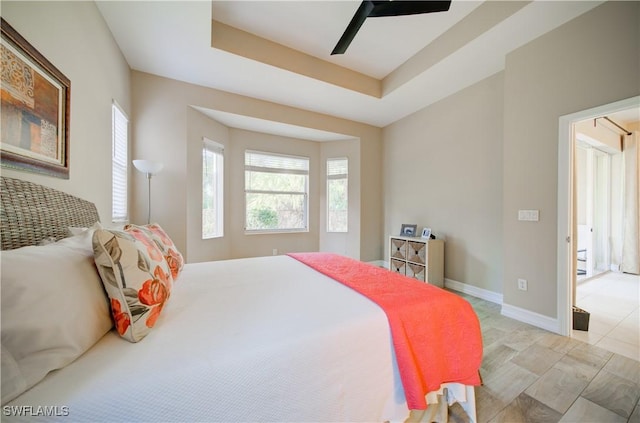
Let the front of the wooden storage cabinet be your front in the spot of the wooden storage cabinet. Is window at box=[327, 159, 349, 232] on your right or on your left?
on your right

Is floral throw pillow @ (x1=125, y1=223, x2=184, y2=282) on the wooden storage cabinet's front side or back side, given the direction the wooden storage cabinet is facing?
on the front side

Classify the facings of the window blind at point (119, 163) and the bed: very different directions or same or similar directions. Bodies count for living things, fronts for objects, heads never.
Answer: same or similar directions

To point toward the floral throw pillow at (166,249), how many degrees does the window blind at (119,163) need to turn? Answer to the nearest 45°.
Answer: approximately 90° to its right

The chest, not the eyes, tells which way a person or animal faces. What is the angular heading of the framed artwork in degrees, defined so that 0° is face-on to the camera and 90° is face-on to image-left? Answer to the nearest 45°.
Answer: approximately 315°

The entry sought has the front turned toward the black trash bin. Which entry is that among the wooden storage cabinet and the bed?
the bed

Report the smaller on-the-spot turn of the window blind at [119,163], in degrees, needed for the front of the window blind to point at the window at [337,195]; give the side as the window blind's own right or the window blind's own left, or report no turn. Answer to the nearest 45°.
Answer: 0° — it already faces it

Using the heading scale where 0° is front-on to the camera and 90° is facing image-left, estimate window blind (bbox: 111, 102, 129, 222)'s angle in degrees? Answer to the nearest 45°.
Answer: approximately 270°

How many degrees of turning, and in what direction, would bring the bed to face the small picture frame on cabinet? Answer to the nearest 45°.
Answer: approximately 45° to its left

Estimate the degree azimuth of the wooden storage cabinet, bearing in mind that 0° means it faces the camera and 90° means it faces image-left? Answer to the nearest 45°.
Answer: approximately 45°

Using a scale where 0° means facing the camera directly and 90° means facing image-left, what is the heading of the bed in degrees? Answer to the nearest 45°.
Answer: approximately 270°

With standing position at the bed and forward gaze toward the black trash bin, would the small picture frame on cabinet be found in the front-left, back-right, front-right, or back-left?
front-left

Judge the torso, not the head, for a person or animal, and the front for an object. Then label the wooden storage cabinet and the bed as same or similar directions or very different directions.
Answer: very different directions

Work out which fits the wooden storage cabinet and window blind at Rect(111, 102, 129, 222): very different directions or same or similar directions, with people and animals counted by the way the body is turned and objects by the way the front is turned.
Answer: very different directions

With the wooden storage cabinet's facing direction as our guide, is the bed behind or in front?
in front

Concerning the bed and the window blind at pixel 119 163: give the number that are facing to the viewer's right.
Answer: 2

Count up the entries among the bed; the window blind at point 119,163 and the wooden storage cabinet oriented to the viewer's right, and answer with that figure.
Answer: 2
